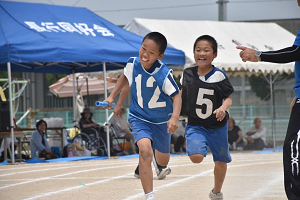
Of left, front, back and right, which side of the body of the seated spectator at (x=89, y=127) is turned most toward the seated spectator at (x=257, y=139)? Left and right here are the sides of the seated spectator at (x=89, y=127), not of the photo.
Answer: left

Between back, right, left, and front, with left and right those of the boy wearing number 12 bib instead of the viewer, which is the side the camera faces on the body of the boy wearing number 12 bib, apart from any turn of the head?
front

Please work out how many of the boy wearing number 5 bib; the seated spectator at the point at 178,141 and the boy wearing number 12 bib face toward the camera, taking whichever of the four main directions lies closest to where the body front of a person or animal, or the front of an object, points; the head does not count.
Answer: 3

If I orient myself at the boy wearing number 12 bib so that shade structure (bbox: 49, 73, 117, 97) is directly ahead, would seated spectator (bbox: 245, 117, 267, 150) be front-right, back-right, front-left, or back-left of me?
front-right

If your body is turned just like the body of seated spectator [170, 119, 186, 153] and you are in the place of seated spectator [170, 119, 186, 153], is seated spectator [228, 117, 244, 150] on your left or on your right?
on your left

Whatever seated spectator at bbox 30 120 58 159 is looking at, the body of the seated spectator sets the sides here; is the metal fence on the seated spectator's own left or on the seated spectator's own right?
on the seated spectator's own left

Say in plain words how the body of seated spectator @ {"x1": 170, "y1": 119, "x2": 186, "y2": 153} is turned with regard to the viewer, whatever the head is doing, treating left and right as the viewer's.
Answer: facing the viewer

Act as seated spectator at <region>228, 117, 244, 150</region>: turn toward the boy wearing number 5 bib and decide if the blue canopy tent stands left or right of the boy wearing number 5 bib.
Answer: right

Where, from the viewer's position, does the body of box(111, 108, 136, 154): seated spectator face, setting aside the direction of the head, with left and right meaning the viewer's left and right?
facing the viewer and to the right of the viewer

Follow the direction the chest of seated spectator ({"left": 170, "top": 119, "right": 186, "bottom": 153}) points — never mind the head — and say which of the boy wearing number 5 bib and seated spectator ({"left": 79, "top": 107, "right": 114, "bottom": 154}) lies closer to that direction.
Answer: the boy wearing number 5 bib

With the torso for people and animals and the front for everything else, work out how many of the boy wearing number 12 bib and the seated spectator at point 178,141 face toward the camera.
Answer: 2

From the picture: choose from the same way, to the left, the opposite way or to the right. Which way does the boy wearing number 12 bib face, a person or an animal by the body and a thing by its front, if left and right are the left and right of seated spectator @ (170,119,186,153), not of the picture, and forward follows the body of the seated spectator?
the same way
